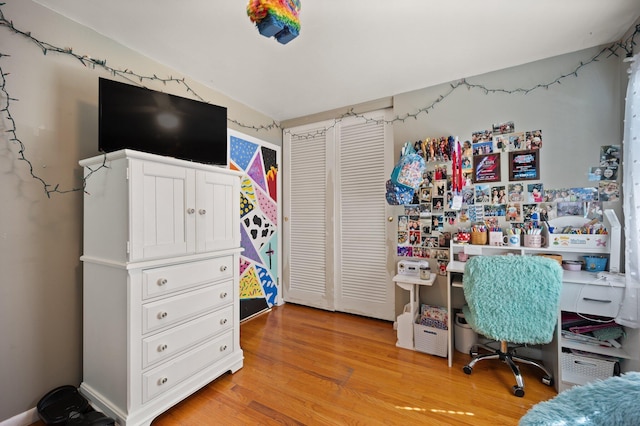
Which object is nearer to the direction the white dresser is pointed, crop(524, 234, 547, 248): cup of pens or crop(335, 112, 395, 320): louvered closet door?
the cup of pens

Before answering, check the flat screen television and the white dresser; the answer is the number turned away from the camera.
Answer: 0

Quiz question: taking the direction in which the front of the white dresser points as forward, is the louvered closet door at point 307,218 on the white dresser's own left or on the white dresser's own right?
on the white dresser's own left

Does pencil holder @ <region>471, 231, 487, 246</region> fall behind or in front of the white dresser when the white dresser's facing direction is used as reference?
in front

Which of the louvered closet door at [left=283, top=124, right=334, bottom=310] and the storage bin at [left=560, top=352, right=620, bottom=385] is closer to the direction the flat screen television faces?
the storage bin

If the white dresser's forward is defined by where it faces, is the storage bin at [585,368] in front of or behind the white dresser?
in front

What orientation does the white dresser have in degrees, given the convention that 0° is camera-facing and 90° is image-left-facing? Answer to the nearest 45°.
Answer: approximately 315°

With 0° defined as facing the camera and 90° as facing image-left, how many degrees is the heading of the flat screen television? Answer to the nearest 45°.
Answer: approximately 315°

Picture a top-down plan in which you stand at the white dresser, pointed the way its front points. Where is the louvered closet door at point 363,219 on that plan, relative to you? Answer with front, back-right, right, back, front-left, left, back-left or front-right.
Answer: front-left

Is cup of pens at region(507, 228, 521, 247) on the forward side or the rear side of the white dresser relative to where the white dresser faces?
on the forward side
